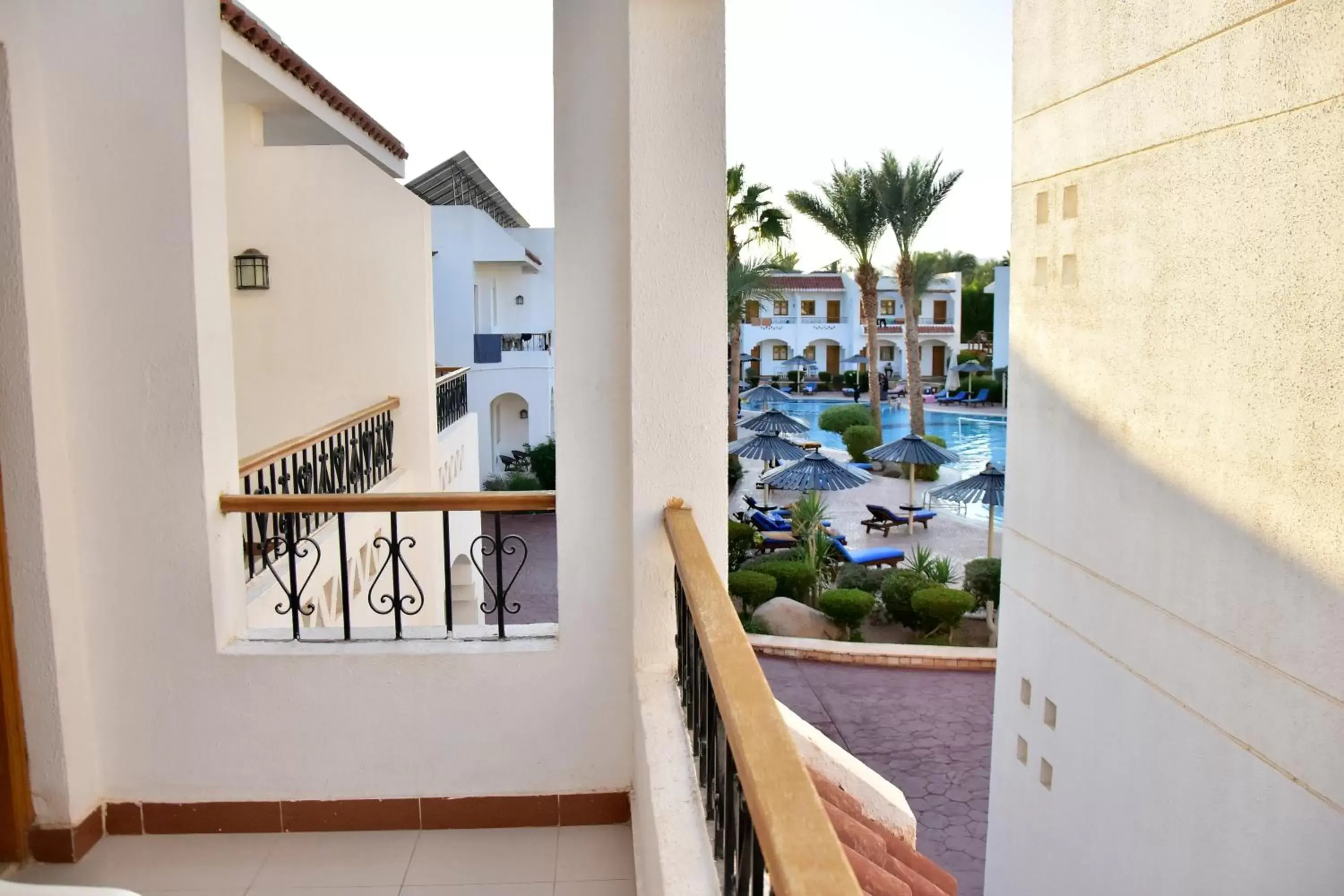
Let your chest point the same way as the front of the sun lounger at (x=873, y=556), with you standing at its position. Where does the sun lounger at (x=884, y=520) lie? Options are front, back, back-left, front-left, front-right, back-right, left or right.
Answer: left

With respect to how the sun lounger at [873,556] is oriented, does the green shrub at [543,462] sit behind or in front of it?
behind

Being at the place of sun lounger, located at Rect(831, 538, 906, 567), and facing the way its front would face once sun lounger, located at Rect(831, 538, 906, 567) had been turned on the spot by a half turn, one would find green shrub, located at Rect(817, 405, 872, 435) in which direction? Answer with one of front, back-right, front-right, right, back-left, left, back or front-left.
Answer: right

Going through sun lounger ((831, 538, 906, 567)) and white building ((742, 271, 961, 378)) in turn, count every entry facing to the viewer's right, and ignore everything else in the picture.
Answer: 1

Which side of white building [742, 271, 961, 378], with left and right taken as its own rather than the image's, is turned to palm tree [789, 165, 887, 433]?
front

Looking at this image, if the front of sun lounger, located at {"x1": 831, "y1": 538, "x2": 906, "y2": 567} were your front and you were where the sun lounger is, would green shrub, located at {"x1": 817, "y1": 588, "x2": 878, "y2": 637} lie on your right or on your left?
on your right

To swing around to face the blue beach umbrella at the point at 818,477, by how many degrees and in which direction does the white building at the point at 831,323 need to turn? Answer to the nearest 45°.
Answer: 0° — it already faces it

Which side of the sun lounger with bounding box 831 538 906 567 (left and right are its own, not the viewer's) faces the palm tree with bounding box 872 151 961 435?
left

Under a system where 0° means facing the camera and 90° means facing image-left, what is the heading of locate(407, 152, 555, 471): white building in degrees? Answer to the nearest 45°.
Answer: approximately 315°

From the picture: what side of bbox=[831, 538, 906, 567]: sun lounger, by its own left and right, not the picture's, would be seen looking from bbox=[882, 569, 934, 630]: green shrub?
right

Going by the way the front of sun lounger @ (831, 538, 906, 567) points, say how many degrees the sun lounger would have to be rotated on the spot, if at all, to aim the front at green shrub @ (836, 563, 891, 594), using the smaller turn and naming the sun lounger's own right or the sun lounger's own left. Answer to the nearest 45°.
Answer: approximately 90° to the sun lounger's own right

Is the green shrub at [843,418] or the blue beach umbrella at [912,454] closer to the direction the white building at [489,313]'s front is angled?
the blue beach umbrella

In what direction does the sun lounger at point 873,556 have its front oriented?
to the viewer's right
